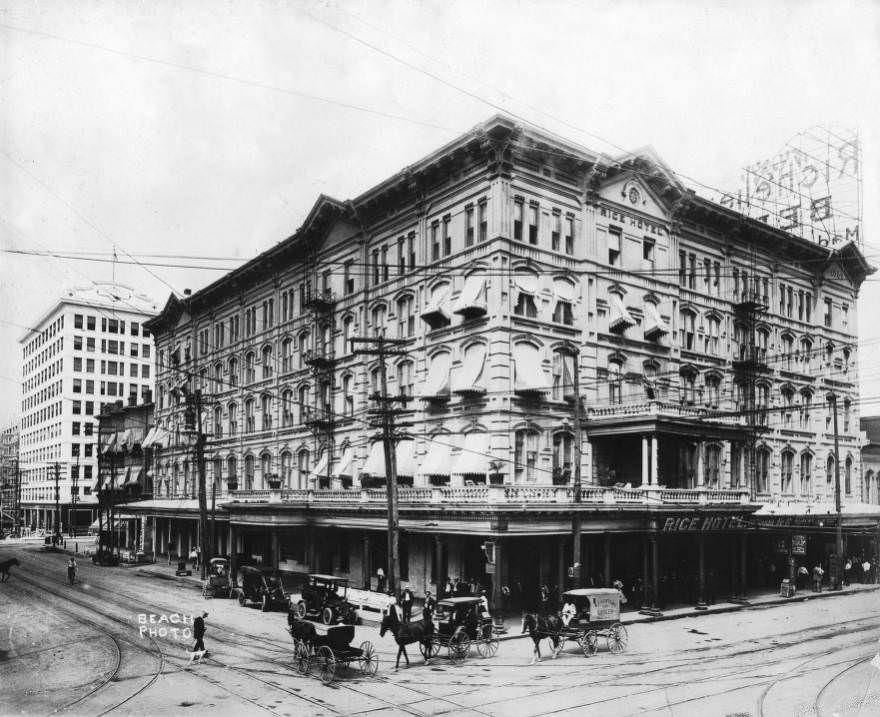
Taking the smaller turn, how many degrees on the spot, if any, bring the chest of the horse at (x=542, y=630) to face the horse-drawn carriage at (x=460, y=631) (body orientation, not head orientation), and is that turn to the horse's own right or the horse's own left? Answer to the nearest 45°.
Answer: approximately 45° to the horse's own right

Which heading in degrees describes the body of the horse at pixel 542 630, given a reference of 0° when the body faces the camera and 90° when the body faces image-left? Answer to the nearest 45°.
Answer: approximately 45°
